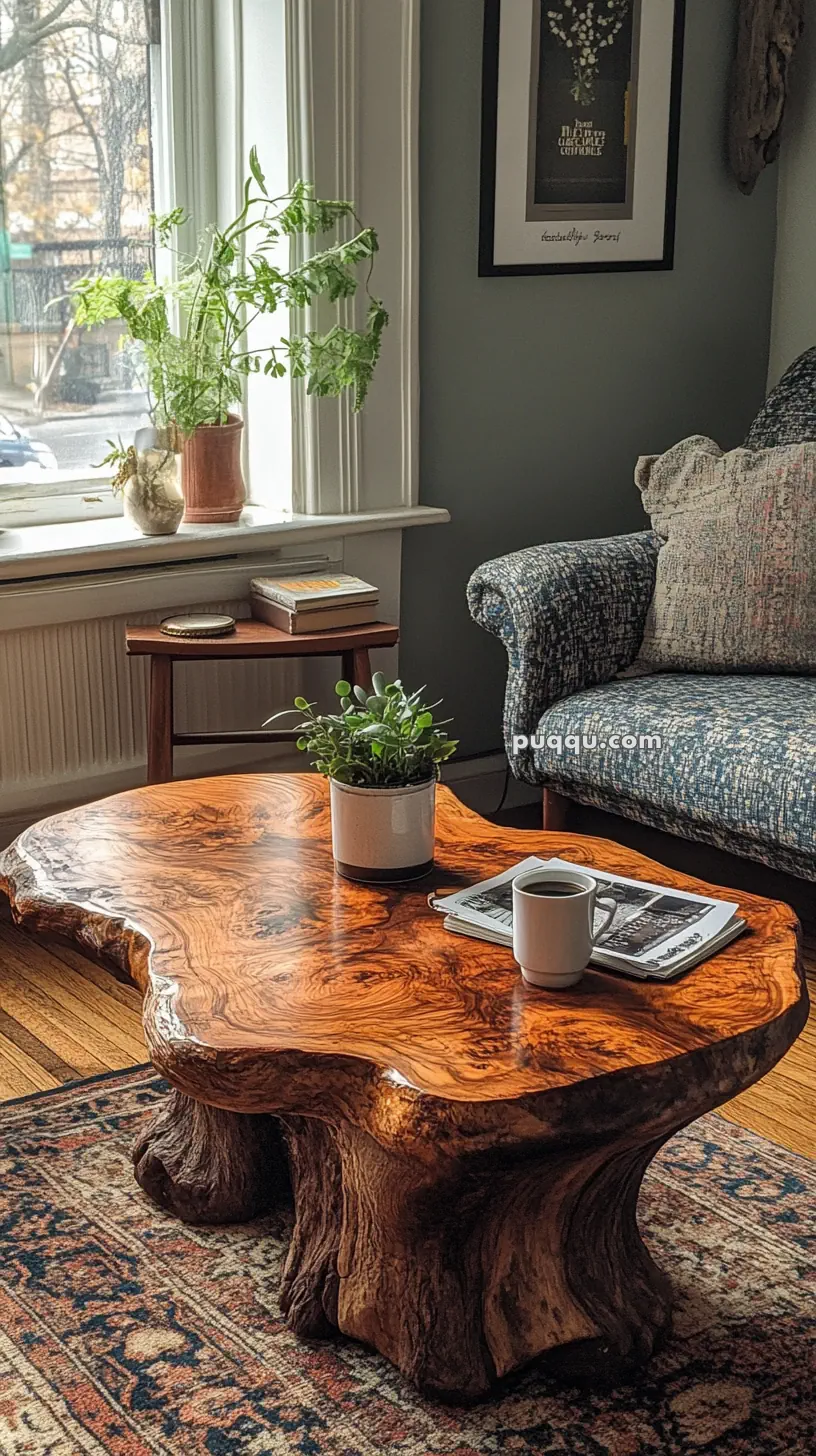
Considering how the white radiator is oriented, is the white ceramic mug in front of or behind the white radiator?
in front

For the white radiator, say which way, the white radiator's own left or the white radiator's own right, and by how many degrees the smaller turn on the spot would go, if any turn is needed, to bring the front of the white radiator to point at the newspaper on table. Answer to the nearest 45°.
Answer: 0° — it already faces it

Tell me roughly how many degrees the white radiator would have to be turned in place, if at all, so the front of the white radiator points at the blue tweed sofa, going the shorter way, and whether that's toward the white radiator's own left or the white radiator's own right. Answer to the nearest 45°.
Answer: approximately 45° to the white radiator's own left

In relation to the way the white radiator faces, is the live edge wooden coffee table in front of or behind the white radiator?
in front

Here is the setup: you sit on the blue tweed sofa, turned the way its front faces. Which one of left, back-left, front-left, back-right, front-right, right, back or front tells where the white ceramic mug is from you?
front-left

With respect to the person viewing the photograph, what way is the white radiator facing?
facing the viewer and to the right of the viewer

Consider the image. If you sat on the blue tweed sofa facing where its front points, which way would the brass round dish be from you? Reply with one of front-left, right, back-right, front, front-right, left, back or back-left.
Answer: front-right

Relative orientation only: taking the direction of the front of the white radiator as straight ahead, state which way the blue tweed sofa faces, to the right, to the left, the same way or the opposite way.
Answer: to the right

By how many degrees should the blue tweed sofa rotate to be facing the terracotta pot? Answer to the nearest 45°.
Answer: approximately 45° to its right

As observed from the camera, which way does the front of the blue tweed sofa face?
facing the viewer and to the left of the viewer

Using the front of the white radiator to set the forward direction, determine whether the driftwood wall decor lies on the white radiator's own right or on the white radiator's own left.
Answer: on the white radiator's own left

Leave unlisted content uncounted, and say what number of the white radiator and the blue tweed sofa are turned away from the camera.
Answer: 0
